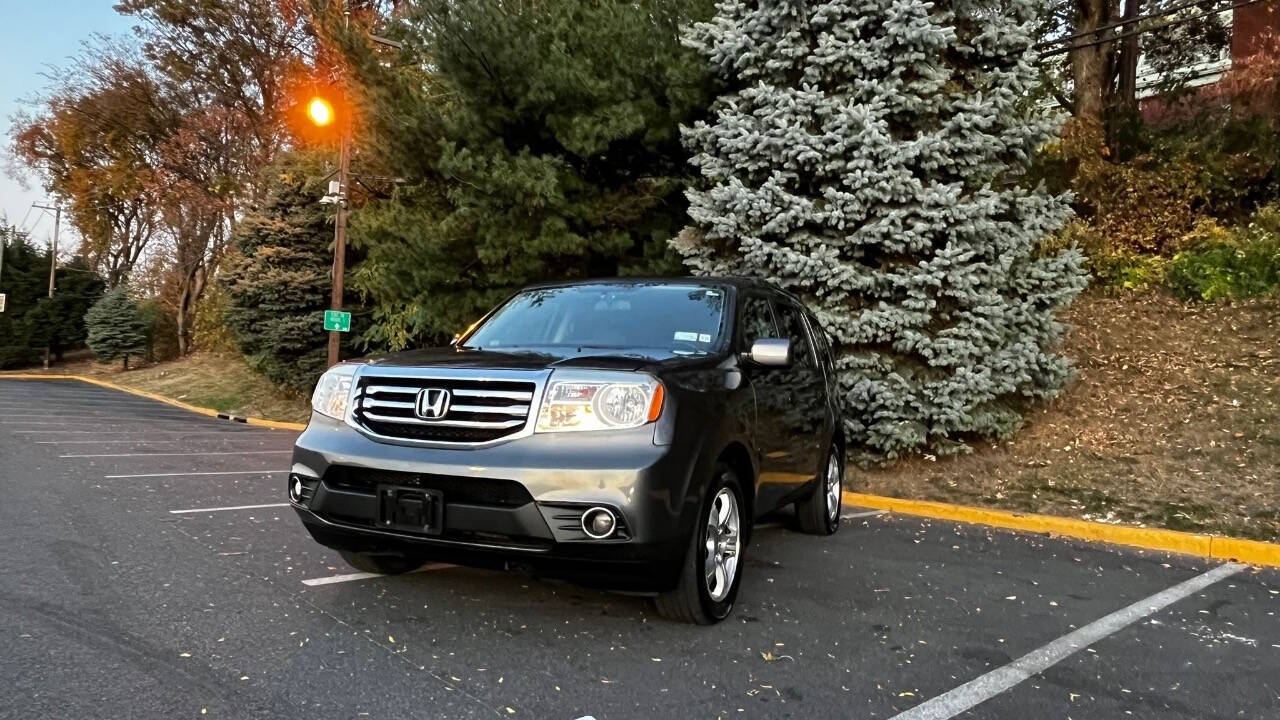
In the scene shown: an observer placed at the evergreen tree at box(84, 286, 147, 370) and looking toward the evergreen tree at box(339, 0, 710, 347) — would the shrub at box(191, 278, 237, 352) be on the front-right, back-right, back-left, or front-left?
front-left

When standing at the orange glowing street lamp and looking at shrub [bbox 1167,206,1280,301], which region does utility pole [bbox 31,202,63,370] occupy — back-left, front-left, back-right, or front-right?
back-left

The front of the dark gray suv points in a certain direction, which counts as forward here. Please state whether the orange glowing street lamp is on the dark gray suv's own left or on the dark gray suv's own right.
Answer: on the dark gray suv's own right

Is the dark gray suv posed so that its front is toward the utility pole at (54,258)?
no

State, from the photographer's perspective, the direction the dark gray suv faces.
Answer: facing the viewer and to the left of the viewer

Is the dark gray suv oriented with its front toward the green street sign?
no

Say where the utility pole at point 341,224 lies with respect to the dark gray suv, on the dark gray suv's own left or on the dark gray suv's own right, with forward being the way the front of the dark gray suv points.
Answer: on the dark gray suv's own right

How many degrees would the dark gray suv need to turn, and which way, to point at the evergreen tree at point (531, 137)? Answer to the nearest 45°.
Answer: approximately 135° to its right

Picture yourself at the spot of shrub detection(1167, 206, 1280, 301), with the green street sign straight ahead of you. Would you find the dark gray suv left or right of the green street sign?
left

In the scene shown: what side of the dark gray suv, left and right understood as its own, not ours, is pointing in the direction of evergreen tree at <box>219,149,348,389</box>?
right

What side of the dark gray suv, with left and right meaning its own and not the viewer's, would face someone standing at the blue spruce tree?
back

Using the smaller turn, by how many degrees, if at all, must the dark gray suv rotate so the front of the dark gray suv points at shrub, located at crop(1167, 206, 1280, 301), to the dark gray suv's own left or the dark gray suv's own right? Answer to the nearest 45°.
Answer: approximately 180°

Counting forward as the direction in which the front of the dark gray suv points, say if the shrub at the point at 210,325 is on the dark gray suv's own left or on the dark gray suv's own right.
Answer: on the dark gray suv's own right
